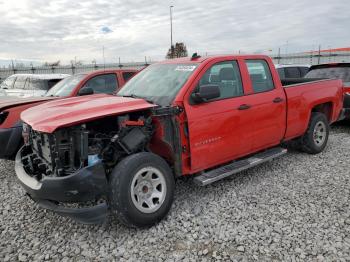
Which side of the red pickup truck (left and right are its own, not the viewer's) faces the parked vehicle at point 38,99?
right

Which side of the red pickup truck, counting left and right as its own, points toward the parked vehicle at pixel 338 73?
back

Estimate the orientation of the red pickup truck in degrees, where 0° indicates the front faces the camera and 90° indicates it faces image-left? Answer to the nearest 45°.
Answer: approximately 45°

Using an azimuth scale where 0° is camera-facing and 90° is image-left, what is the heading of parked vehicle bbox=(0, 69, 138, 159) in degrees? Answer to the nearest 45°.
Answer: approximately 45°

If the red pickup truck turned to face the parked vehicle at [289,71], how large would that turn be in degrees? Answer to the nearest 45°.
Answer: approximately 180°

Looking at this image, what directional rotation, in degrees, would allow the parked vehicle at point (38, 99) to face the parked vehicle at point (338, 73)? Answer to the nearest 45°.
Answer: approximately 135° to its left

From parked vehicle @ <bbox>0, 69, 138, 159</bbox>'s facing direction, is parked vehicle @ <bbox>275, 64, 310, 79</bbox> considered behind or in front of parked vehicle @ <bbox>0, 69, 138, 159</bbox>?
behind

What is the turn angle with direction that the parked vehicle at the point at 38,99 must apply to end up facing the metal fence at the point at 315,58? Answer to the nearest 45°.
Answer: approximately 180°
